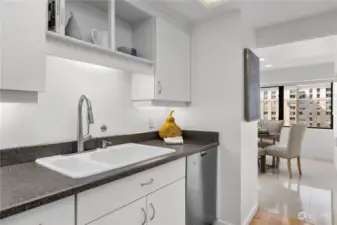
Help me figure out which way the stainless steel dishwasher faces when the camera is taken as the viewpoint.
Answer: facing the viewer and to the right of the viewer

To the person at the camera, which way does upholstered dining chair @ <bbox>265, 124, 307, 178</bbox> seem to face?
facing away from the viewer and to the left of the viewer

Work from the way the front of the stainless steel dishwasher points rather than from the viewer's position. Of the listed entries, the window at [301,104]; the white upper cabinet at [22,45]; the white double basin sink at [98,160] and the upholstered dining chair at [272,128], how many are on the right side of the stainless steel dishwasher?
2

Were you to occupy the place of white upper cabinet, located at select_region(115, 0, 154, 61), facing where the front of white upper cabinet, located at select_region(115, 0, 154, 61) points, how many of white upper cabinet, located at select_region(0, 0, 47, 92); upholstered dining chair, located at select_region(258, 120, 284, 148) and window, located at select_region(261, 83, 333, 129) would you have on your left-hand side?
2

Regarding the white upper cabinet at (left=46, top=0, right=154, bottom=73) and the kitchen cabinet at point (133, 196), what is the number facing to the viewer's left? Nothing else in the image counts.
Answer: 0

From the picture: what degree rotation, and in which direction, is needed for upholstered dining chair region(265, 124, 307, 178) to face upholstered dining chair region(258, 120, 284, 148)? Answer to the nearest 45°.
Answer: approximately 45° to its right

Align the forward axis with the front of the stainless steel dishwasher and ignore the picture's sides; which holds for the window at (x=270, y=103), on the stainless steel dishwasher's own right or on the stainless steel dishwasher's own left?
on the stainless steel dishwasher's own left

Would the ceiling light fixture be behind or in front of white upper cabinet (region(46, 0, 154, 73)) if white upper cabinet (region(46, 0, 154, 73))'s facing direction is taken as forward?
in front

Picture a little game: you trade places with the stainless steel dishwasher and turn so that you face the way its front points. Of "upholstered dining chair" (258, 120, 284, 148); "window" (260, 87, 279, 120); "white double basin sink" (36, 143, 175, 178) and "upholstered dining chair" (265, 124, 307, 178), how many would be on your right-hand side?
1

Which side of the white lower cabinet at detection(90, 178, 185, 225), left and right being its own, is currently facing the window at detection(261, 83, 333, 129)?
left

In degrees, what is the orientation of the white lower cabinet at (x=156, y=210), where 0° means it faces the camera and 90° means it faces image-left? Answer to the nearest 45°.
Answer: approximately 315°
